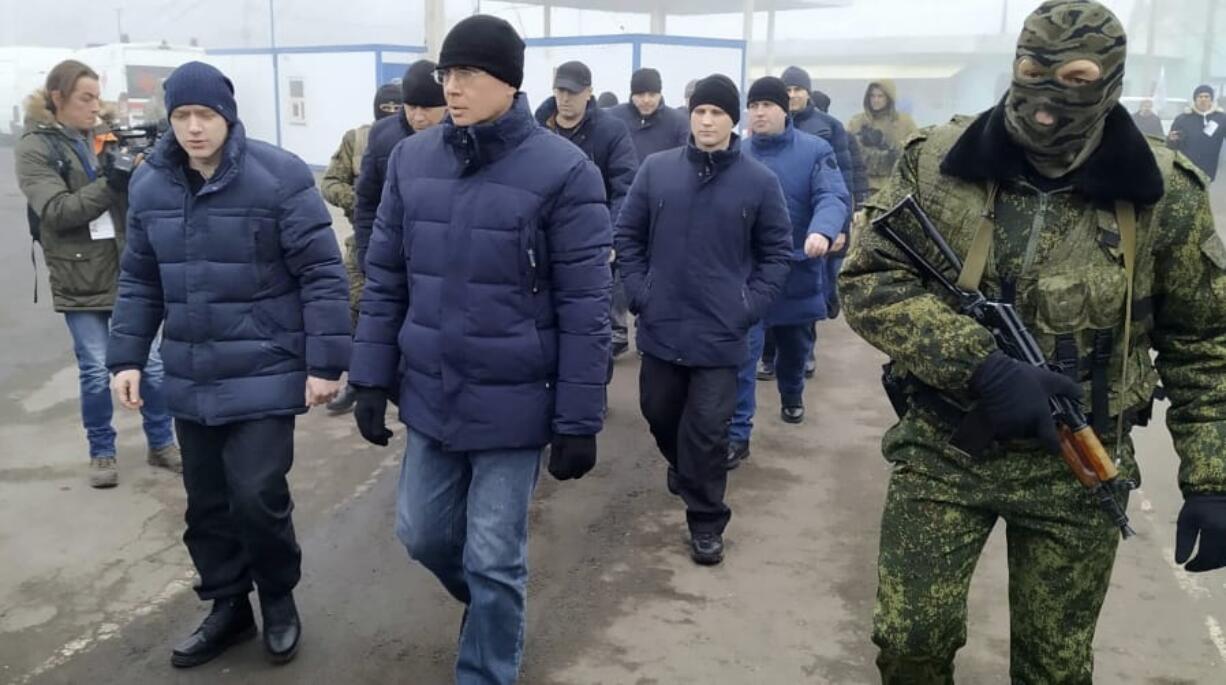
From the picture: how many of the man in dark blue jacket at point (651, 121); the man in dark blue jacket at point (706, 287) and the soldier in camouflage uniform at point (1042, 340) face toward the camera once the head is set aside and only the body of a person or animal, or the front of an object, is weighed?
3

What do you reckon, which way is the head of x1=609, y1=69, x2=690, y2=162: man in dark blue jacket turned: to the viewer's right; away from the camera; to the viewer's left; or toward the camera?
toward the camera

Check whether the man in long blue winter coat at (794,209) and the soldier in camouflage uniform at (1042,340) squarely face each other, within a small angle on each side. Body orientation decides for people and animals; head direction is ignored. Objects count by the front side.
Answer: no

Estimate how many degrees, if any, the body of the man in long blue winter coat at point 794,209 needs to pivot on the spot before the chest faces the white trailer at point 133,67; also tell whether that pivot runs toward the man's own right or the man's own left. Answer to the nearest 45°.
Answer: approximately 90° to the man's own right

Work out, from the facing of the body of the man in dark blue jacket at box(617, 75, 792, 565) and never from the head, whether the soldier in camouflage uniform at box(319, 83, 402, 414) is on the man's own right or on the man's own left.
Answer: on the man's own right

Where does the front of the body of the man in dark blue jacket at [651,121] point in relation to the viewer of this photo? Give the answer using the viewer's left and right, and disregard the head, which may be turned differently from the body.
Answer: facing the viewer

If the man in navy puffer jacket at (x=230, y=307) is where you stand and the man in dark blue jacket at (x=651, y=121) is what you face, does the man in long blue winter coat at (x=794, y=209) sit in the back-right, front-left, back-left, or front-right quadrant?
front-right

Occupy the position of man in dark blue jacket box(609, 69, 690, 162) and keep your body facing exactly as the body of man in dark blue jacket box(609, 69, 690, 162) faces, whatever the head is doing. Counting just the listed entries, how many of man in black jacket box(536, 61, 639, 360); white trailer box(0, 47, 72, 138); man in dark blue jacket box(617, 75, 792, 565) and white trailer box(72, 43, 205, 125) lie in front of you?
2

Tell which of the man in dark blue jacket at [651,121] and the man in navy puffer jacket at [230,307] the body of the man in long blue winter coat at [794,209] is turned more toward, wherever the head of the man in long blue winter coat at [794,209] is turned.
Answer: the man in navy puffer jacket

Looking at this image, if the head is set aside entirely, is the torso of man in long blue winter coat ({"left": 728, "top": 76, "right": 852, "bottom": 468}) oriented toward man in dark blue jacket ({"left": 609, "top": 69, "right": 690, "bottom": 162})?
no

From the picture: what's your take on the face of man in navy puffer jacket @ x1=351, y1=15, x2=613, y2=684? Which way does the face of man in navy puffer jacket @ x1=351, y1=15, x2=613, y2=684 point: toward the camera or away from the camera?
toward the camera

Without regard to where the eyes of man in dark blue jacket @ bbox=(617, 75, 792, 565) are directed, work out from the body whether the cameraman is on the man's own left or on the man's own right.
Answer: on the man's own right

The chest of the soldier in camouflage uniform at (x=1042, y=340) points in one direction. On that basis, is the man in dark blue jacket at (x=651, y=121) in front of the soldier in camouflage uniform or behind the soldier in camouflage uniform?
behind

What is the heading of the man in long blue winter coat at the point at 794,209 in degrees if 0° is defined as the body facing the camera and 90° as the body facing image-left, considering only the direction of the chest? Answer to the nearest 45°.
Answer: approximately 45°

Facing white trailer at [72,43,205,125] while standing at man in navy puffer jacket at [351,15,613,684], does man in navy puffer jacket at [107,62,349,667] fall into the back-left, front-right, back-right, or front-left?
front-left

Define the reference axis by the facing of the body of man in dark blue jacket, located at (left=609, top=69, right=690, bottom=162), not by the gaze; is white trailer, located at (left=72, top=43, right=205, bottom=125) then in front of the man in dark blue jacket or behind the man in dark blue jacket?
behind

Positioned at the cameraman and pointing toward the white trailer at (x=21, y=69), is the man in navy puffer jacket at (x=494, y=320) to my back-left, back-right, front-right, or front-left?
back-right

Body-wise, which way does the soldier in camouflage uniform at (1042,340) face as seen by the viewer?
toward the camera

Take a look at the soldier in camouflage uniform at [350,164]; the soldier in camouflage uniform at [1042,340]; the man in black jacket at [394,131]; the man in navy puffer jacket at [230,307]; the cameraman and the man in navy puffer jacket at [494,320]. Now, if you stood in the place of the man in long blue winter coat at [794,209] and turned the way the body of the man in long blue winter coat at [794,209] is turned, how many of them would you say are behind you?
0

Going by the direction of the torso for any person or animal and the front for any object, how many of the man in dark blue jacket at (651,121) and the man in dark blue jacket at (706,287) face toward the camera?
2

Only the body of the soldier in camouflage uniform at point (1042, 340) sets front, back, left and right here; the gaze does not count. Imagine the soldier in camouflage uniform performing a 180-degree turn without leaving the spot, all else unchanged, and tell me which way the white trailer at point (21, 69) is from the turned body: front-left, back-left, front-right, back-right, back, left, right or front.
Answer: front-left

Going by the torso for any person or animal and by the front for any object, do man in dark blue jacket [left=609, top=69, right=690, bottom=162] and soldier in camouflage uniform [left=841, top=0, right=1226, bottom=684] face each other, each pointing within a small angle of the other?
no

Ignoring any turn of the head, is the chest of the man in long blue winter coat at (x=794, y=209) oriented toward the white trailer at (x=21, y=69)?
no

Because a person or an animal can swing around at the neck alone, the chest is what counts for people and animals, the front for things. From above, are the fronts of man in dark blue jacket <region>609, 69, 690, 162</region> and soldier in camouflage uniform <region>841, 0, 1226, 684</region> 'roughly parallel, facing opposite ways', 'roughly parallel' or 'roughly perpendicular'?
roughly parallel
